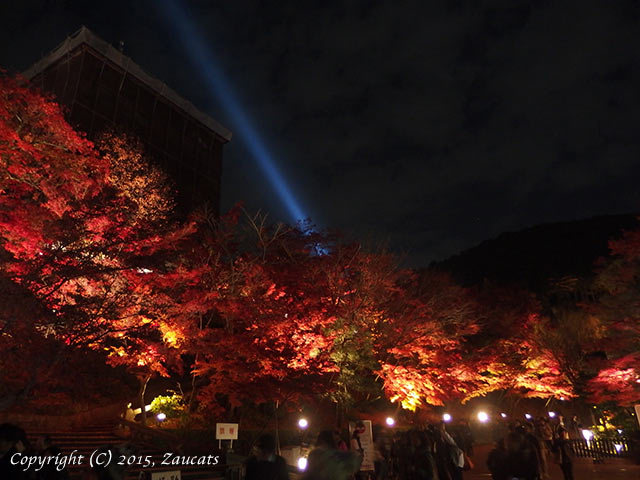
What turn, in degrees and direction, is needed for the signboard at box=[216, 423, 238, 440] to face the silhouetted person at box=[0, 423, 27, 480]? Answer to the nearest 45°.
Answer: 0° — it already faces them

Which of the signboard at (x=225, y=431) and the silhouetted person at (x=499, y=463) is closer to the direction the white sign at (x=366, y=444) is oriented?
the silhouetted person

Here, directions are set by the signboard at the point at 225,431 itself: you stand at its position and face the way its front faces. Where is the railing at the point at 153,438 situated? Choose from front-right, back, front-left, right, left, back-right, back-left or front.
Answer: back-right

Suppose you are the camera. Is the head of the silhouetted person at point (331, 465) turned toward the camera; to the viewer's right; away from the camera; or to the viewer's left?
away from the camera

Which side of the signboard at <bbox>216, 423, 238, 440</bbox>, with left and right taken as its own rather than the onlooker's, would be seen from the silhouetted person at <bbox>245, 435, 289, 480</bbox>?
front

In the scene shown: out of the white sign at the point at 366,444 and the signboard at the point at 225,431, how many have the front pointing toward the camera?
2

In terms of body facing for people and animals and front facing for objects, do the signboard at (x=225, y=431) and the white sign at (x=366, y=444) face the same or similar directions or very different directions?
same or similar directions

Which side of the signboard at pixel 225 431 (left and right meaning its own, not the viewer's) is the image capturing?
front

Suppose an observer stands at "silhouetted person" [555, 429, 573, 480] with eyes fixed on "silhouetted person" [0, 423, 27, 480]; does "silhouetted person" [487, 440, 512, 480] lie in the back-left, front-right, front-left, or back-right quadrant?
front-left

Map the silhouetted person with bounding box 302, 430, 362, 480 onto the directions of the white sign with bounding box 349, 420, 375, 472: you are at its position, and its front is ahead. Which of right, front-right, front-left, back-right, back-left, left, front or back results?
front

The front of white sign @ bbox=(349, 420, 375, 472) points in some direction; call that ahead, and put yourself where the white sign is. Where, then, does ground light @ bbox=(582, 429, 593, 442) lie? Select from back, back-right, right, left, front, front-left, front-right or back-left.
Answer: back-left

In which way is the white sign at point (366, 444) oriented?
toward the camera
